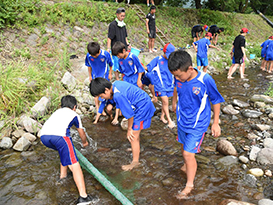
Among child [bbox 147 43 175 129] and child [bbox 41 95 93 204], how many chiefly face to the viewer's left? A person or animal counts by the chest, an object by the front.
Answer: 0

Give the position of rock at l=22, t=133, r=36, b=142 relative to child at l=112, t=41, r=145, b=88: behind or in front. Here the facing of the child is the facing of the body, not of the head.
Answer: in front

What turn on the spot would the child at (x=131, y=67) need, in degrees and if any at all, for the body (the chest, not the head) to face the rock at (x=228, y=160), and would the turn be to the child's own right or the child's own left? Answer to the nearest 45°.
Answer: approximately 90° to the child's own left

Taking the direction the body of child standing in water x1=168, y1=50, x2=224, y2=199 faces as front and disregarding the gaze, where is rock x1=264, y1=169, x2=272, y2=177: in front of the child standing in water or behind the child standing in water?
behind

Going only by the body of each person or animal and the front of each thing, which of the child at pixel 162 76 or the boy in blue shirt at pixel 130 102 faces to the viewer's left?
the boy in blue shirt

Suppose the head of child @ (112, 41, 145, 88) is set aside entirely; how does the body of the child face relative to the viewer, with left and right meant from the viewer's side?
facing the viewer and to the left of the viewer

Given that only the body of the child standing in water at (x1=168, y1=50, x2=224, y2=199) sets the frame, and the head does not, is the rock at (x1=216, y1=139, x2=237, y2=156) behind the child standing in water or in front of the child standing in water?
behind

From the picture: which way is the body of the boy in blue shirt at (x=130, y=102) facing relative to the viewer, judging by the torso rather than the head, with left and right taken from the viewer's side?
facing to the left of the viewer

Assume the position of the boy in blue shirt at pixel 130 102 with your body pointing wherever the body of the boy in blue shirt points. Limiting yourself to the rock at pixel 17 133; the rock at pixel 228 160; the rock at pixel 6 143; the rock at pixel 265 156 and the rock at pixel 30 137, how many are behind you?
2

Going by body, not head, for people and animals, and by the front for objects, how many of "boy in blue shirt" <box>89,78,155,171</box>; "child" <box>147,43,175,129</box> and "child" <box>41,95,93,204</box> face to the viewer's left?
1

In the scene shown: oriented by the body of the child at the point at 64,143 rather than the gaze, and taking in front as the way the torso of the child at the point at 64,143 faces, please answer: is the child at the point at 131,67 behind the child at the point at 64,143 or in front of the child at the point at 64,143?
in front

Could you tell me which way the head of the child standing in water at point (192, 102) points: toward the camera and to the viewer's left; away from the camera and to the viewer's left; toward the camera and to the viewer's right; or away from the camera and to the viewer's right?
toward the camera and to the viewer's left

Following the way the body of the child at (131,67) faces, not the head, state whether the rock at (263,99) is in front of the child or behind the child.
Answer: behind

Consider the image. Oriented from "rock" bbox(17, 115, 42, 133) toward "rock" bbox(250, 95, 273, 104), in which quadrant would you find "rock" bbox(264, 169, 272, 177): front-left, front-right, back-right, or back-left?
front-right

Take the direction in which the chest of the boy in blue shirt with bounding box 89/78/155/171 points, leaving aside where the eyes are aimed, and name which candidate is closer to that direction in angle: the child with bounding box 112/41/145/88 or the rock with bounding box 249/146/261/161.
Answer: the child

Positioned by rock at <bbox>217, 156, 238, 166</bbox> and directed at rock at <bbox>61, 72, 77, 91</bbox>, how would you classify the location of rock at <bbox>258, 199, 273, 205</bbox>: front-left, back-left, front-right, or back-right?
back-left
